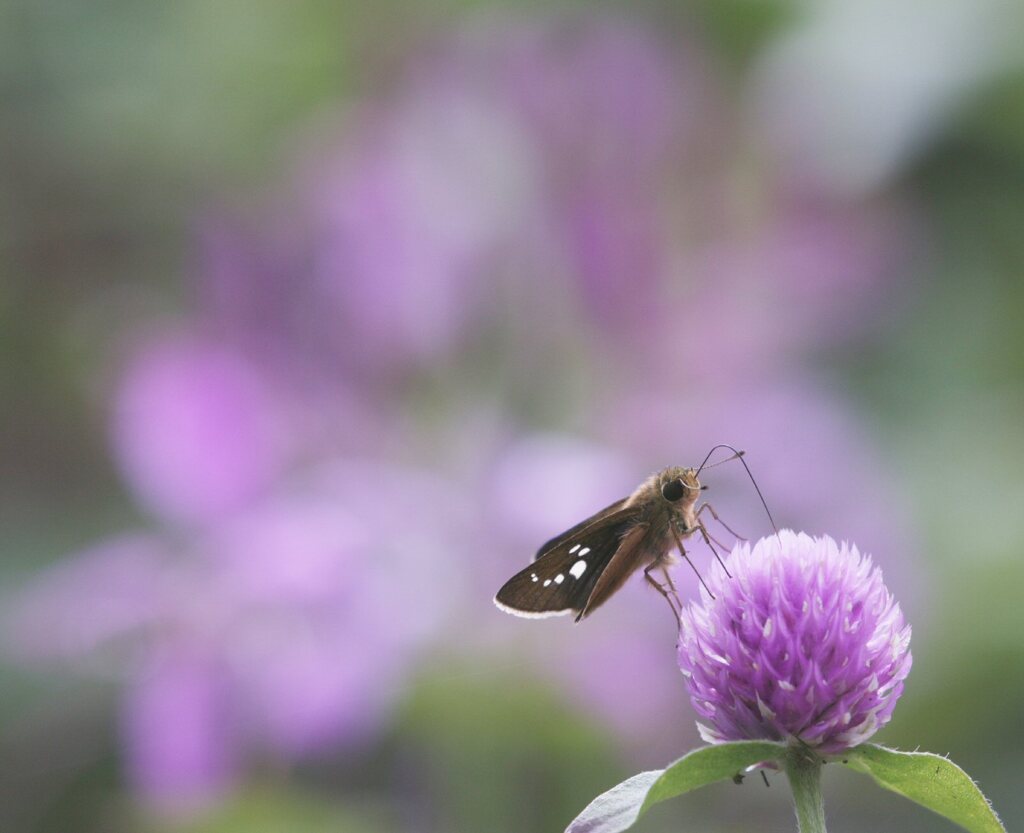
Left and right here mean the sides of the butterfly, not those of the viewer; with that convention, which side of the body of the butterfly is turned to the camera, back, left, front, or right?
right

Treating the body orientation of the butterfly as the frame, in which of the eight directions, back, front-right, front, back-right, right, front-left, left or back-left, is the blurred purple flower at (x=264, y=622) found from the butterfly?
back-left

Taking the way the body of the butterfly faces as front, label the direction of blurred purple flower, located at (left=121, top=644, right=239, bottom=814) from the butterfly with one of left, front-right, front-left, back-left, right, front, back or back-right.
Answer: back-left
